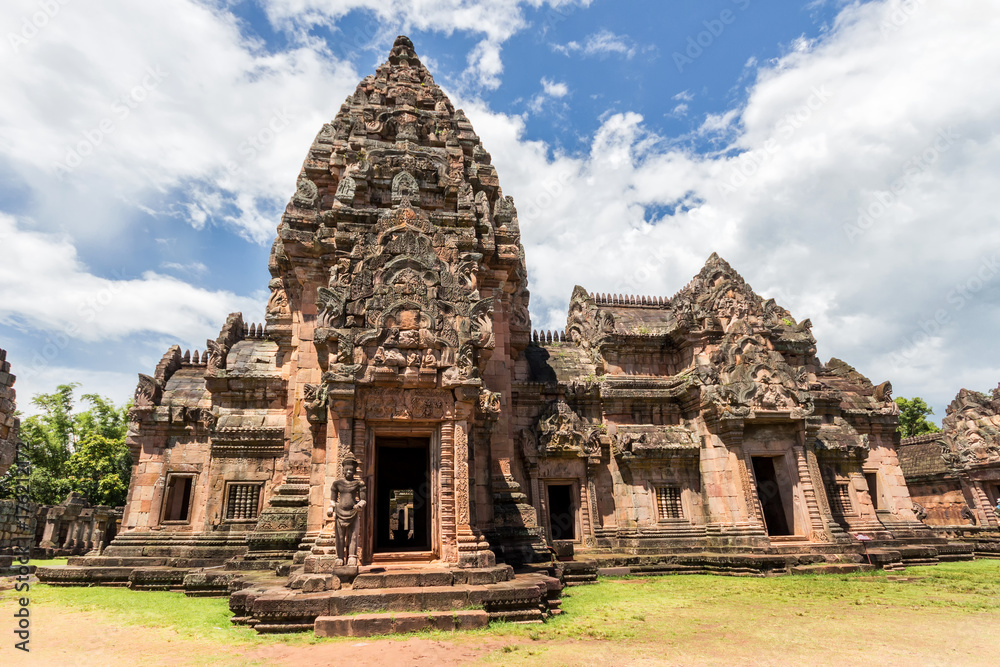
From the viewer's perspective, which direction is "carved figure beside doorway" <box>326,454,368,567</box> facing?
toward the camera

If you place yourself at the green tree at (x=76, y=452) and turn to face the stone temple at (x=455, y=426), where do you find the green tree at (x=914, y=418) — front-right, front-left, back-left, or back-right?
front-left

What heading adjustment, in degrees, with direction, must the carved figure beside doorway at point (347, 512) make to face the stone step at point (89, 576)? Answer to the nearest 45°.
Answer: approximately 135° to its right

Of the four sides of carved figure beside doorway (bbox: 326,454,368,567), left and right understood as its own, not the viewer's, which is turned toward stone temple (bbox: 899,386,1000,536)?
left

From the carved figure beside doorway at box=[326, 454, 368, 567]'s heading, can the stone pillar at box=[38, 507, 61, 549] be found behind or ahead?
behind

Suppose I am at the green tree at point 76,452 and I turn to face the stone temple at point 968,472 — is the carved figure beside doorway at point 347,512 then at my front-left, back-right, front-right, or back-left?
front-right

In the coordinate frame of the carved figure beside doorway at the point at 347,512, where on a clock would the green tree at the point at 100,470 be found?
The green tree is roughly at 5 o'clock from the carved figure beside doorway.

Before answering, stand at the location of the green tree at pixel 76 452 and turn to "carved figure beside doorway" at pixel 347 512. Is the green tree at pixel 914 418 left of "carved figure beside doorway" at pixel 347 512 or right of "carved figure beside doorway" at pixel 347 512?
left

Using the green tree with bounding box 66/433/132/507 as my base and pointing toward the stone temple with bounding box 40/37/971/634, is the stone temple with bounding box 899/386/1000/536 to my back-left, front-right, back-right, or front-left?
front-left

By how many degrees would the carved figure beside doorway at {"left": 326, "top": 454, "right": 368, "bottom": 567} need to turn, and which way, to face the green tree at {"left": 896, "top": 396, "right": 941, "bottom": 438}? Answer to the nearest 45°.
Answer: approximately 135° to its left
